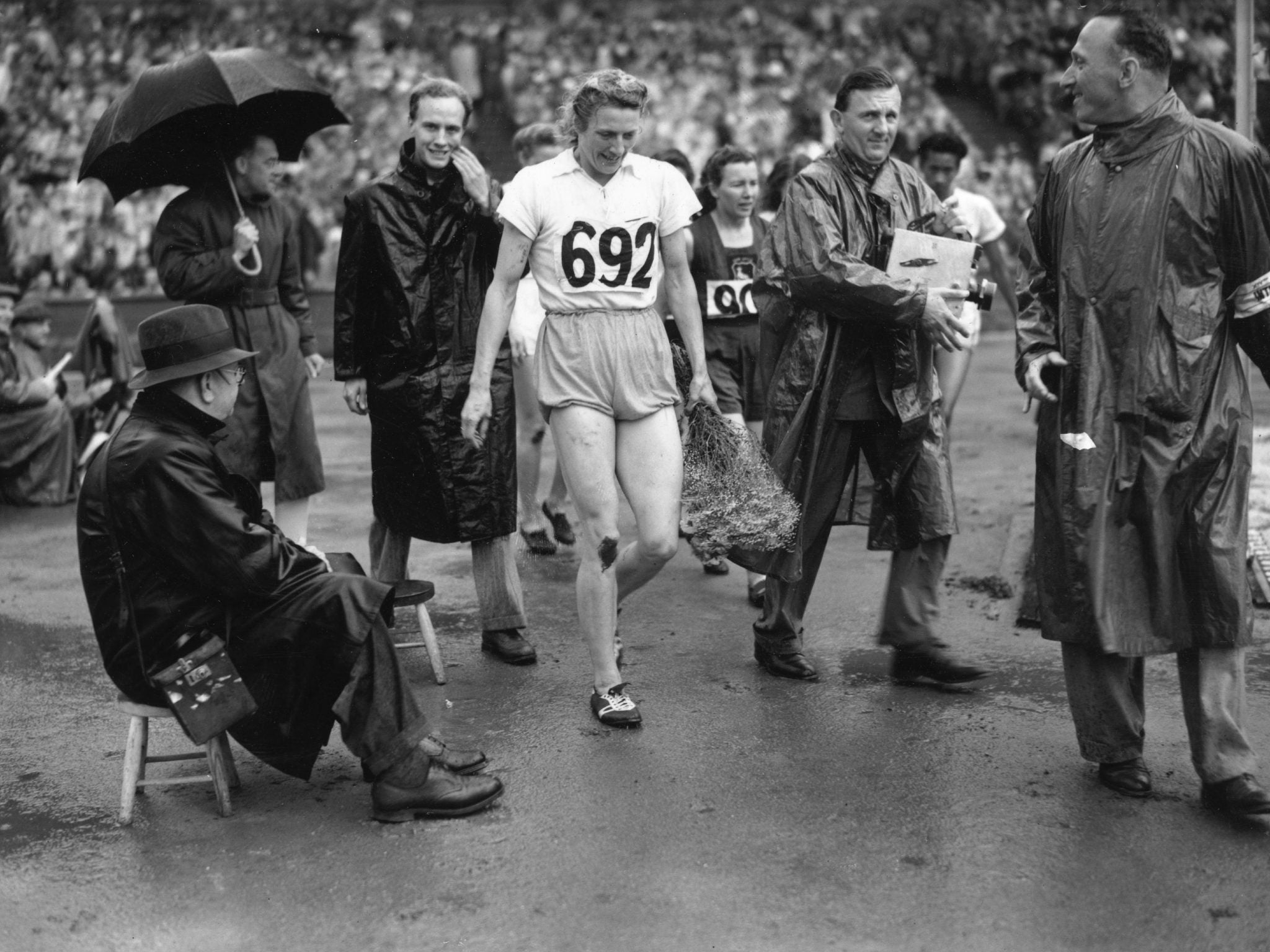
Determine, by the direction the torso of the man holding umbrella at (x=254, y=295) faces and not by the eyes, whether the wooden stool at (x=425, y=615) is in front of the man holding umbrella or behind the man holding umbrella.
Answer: in front

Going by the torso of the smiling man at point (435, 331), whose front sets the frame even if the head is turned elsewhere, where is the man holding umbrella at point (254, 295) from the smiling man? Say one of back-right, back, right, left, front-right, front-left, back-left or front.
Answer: back

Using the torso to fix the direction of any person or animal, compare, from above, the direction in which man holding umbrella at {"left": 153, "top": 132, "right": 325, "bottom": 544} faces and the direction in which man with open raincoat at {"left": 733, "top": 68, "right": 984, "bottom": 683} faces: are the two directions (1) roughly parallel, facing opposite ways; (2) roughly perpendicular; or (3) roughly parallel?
roughly parallel

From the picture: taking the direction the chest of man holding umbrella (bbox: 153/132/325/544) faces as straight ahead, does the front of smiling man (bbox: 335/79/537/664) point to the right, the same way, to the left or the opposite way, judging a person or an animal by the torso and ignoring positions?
the same way

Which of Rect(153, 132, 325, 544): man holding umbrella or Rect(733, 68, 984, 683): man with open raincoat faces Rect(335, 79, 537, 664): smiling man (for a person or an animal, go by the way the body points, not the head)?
the man holding umbrella

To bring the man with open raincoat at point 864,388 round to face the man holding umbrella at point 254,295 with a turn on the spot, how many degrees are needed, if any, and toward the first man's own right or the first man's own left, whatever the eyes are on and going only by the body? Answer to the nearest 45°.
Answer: approximately 135° to the first man's own right

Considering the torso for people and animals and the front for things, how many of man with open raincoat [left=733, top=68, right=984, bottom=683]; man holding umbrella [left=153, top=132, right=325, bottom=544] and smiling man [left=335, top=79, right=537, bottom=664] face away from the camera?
0

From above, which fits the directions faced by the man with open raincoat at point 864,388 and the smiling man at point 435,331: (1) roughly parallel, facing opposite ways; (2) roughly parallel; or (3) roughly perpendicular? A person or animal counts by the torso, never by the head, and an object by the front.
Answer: roughly parallel

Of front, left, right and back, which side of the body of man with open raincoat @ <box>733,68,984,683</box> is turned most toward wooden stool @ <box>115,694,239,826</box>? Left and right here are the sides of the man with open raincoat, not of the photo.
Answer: right

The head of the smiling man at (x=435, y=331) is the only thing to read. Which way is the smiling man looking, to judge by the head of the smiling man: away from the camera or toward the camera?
toward the camera

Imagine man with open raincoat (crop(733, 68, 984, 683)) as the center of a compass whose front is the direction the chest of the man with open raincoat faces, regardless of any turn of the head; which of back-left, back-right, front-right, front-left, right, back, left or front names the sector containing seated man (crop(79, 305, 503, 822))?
right

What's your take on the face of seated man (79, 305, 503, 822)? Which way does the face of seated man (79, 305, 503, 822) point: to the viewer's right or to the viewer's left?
to the viewer's right

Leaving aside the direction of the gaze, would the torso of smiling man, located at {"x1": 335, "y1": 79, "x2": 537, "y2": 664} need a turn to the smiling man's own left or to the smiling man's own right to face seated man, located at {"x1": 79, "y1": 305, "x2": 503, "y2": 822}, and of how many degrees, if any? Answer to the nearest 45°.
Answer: approximately 45° to the smiling man's own right

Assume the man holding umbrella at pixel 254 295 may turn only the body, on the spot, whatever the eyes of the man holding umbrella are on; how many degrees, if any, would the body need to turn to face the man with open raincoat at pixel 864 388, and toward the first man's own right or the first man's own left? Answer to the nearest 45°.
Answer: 0° — they already face them

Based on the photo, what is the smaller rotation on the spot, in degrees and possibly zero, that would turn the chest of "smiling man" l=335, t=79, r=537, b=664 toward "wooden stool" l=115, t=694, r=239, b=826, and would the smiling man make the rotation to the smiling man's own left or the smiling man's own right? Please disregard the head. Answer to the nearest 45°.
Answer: approximately 90° to the smiling man's own right

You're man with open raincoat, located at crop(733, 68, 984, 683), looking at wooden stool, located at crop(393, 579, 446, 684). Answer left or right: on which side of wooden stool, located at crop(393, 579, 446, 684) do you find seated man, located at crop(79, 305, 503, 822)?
left
